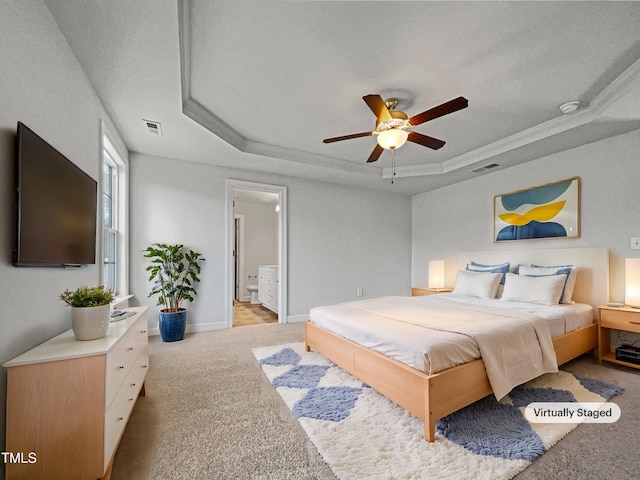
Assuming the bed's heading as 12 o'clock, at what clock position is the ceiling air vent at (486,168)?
The ceiling air vent is roughly at 5 o'clock from the bed.

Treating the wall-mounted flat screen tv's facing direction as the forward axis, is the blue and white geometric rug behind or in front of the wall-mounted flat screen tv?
in front

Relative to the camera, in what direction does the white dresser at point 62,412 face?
facing to the right of the viewer

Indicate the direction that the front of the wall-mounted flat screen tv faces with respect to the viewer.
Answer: facing the viewer and to the right of the viewer

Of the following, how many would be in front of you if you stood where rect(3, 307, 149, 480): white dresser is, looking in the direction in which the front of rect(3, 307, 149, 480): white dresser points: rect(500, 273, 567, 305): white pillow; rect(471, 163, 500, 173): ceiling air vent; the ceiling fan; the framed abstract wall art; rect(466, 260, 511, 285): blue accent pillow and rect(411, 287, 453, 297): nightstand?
6

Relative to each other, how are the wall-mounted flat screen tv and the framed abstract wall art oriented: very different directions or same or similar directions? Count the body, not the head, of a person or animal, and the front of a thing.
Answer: very different directions

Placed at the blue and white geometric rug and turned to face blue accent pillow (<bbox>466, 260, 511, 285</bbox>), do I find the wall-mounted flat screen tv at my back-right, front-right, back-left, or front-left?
back-left

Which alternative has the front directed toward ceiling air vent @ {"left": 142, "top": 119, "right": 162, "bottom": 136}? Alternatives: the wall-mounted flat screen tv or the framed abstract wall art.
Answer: the framed abstract wall art

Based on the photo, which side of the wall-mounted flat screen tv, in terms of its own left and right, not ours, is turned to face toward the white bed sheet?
front

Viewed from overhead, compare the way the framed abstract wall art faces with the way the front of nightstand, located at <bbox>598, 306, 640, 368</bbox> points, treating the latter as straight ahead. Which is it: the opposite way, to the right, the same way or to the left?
the same way

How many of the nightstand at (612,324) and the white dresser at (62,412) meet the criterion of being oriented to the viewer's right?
1

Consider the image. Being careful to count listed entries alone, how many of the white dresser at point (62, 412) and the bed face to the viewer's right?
1

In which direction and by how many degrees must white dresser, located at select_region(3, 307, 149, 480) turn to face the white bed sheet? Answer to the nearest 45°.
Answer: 0° — it already faces it

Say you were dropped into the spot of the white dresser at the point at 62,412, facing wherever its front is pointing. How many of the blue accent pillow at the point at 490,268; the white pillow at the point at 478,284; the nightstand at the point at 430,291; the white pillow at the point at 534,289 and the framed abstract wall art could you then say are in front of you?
5

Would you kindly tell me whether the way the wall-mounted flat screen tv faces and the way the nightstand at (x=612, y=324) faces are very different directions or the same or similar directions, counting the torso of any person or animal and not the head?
very different directions

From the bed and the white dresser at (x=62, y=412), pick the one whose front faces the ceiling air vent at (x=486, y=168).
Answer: the white dresser

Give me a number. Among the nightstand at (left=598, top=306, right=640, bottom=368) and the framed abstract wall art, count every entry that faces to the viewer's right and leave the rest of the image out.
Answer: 0

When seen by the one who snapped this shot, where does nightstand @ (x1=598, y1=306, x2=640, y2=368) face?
facing the viewer and to the left of the viewer
